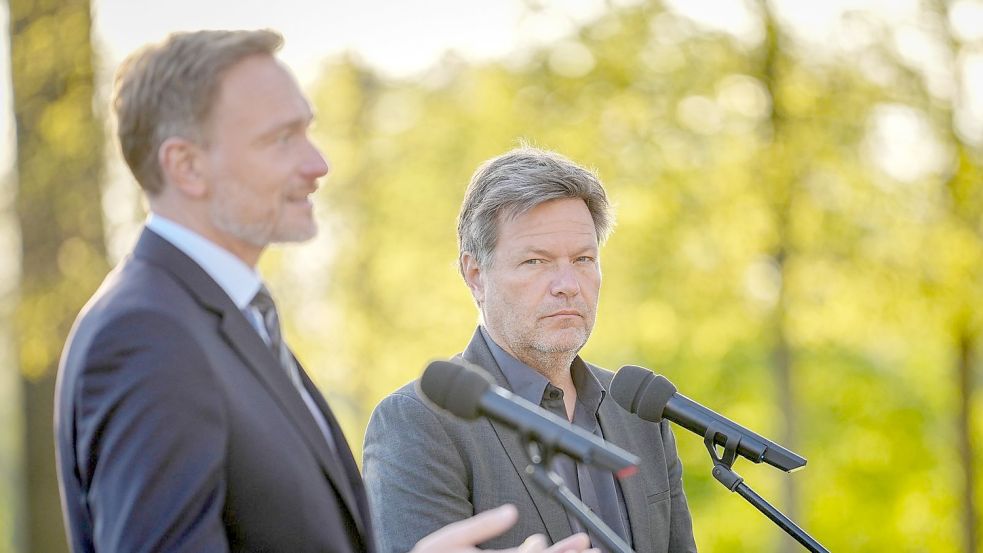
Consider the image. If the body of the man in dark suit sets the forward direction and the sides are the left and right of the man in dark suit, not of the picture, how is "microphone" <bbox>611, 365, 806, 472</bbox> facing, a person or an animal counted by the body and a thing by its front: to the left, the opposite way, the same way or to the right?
the opposite way

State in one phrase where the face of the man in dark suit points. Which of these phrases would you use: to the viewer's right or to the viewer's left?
to the viewer's right

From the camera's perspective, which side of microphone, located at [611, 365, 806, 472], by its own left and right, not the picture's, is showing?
left

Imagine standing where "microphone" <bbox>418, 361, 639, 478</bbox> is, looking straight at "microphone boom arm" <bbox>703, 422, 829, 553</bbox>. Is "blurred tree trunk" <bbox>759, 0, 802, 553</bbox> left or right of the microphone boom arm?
left

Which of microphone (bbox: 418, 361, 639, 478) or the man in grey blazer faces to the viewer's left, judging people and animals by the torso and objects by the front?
the microphone

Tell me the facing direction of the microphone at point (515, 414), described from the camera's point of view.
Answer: facing to the left of the viewer

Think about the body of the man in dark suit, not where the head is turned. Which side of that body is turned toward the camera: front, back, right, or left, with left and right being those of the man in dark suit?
right

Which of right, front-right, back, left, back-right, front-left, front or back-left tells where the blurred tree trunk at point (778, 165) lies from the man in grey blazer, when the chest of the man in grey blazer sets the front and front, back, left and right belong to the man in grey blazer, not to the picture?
back-left

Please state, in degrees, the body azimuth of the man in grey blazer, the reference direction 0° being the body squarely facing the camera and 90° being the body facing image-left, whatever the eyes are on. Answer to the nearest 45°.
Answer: approximately 315°

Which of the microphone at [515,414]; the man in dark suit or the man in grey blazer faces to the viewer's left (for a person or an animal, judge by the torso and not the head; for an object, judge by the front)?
the microphone

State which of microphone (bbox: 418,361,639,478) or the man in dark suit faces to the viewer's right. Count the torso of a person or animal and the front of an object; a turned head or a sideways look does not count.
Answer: the man in dark suit
